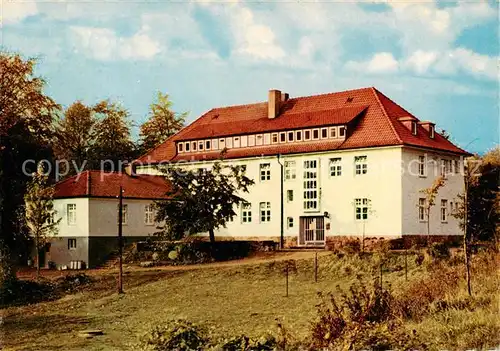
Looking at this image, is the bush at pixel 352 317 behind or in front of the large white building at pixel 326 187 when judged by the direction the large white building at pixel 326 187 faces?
in front

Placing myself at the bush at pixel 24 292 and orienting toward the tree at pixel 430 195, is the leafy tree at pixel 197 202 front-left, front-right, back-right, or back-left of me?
front-left

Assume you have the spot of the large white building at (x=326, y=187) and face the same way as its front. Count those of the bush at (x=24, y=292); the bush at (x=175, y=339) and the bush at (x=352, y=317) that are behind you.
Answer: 0

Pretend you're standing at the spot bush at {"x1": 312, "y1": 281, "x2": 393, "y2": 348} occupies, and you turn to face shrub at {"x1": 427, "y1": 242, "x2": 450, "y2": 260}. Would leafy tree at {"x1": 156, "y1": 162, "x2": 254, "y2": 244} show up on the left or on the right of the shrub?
left

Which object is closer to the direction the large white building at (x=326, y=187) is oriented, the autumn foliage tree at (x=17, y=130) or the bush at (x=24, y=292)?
the bush

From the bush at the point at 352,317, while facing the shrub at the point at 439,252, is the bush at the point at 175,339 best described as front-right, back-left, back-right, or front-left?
back-left

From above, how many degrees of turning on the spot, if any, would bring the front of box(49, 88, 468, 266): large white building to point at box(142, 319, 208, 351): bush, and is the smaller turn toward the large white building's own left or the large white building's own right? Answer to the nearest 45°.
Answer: approximately 45° to the large white building's own left

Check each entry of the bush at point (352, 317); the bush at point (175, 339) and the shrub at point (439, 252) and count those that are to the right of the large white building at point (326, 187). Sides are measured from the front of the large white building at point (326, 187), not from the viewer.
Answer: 0

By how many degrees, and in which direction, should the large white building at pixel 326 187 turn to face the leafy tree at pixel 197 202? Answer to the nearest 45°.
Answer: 0° — it already faces it

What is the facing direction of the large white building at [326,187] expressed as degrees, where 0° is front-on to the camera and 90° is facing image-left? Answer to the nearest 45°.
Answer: approximately 45°

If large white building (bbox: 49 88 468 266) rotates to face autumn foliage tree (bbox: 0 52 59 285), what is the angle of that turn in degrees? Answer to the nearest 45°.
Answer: approximately 45° to its right

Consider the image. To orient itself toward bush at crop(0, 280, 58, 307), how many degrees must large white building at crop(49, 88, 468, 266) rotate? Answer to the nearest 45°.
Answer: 0° — it already faces it

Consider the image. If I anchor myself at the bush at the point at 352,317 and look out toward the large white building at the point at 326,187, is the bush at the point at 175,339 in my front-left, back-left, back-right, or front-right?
back-left

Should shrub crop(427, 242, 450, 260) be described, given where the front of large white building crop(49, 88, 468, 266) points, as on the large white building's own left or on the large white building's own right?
on the large white building's own left

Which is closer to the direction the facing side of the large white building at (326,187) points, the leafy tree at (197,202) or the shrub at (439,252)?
the leafy tree
